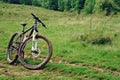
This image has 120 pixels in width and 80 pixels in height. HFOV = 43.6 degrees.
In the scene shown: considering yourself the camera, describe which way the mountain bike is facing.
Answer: facing the viewer and to the right of the viewer
